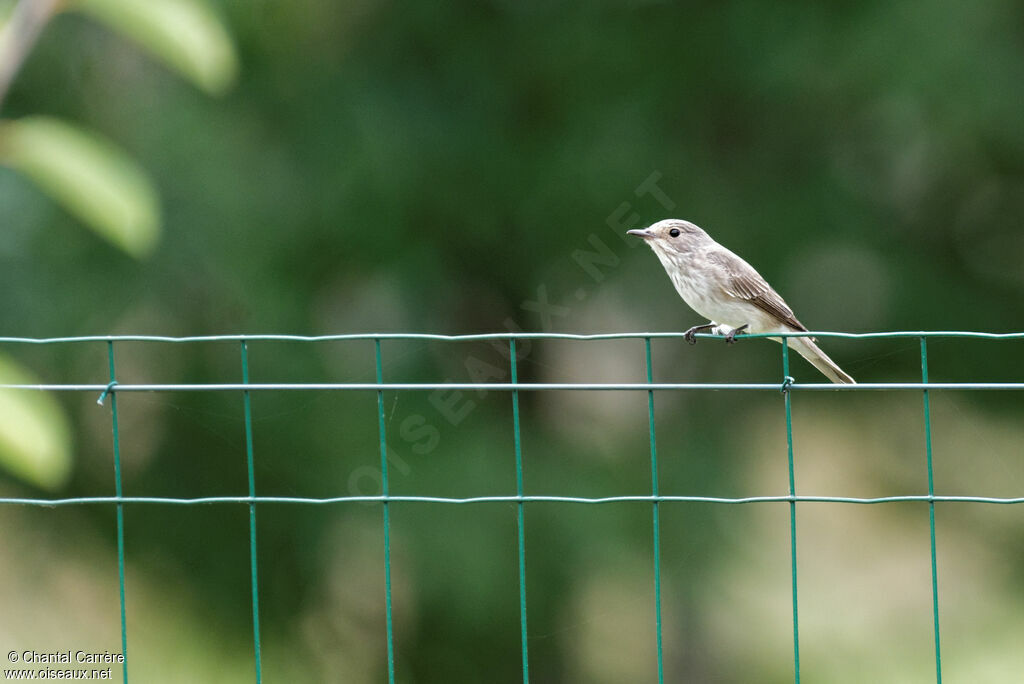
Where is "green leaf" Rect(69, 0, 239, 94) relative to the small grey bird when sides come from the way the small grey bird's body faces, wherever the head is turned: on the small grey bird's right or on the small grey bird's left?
on the small grey bird's left

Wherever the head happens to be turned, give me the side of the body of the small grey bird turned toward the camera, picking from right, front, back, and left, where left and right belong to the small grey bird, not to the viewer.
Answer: left
